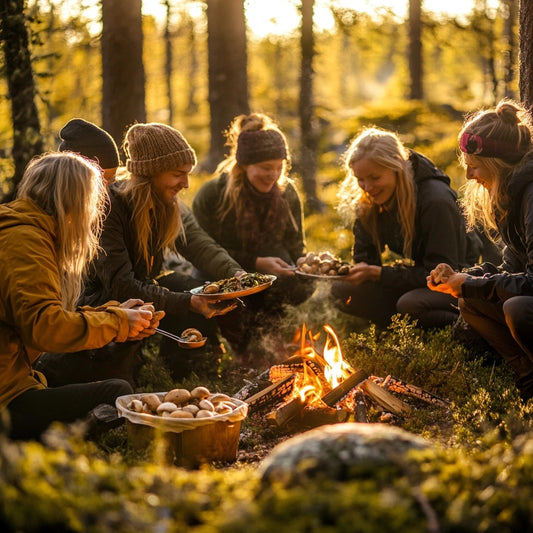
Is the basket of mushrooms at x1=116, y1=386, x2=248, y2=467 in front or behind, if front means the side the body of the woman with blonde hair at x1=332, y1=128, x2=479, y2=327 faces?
in front

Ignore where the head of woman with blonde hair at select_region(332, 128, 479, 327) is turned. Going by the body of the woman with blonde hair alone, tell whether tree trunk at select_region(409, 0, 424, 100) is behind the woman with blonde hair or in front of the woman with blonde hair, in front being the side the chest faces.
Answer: behind

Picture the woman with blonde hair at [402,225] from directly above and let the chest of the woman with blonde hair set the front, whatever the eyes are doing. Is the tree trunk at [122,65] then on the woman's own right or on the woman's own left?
on the woman's own right

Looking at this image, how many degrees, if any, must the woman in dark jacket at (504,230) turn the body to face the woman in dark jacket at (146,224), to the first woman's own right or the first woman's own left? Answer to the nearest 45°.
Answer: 0° — they already face them

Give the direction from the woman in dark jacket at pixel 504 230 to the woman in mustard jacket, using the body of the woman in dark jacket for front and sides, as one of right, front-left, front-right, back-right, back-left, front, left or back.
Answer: front-left

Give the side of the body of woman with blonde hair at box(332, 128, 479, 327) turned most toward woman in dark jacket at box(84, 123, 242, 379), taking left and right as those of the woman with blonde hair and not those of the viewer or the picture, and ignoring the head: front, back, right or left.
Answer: front

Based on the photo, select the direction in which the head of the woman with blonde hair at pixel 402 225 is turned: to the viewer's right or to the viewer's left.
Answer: to the viewer's left

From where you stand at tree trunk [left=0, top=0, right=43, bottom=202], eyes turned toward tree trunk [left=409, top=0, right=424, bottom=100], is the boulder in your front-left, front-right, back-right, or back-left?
back-right

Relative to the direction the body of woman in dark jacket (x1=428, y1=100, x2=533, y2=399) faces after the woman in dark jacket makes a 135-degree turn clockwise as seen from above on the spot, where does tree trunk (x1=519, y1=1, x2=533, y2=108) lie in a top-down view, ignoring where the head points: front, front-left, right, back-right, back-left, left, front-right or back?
front-left

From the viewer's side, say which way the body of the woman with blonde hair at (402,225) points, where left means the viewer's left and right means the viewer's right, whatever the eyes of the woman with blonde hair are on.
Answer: facing the viewer and to the left of the viewer

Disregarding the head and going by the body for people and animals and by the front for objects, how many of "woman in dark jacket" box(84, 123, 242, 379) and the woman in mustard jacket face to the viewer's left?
0

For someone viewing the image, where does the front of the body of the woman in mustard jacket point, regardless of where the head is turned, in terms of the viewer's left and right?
facing to the right of the viewer

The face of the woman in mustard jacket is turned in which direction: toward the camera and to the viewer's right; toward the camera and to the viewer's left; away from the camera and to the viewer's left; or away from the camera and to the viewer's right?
away from the camera and to the viewer's right

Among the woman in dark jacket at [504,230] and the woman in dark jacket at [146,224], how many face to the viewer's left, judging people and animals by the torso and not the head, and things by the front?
1
